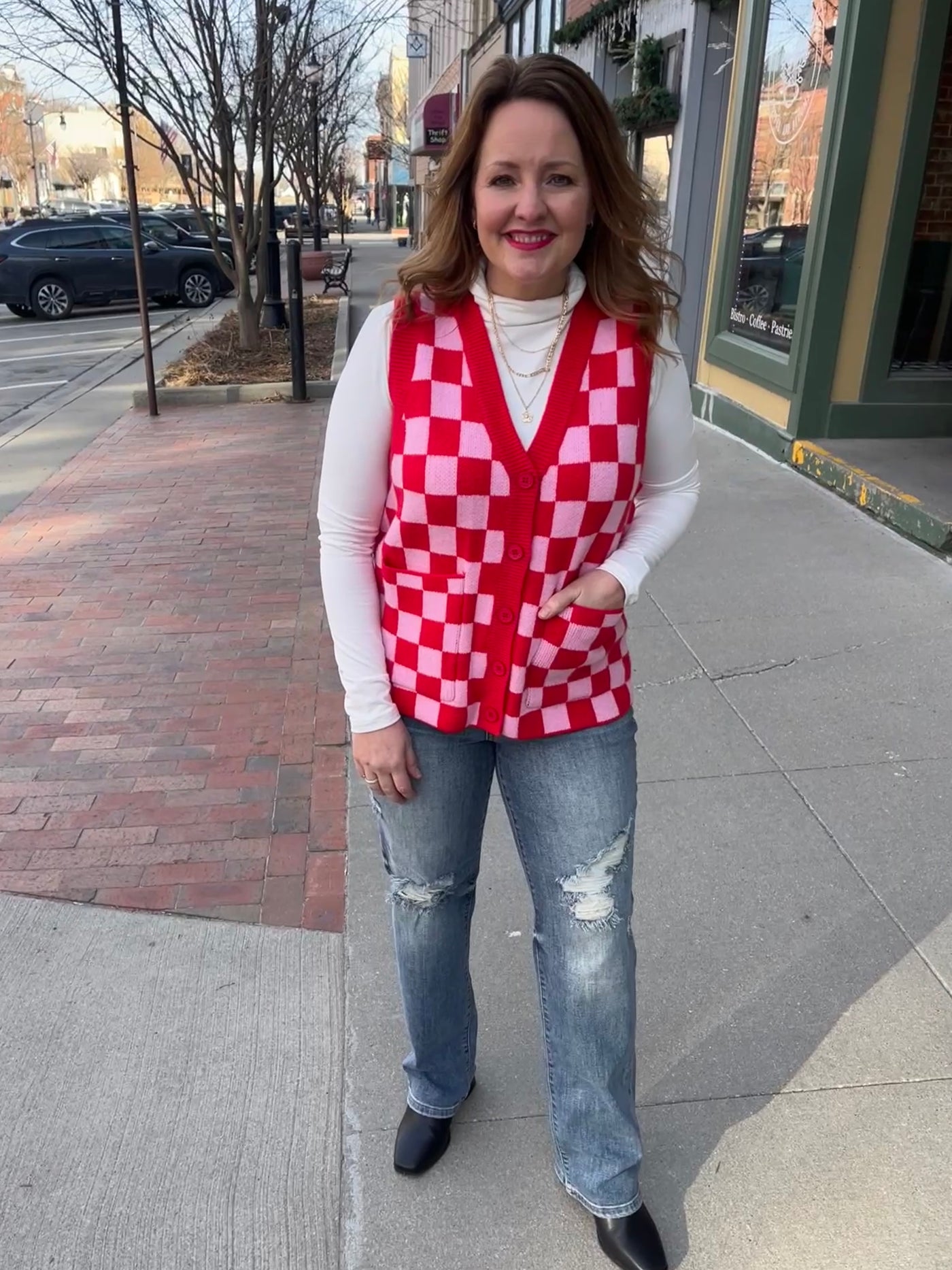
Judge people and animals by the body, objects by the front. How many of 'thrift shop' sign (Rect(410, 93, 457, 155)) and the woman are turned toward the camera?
2

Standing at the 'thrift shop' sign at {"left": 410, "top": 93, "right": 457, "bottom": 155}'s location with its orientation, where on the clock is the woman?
The woman is roughly at 12 o'clock from the 'thrift shop' sign.

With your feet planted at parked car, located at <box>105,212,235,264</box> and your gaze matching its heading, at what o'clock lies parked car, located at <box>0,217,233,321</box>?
parked car, located at <box>0,217,233,321</box> is roughly at 4 o'clock from parked car, located at <box>105,212,235,264</box>.

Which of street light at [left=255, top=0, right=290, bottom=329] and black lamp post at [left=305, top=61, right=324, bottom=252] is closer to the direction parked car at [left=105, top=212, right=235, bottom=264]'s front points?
the black lamp post

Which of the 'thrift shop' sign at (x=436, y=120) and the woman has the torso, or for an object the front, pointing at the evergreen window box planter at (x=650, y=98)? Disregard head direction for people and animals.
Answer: the 'thrift shop' sign

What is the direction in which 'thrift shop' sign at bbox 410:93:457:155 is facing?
toward the camera

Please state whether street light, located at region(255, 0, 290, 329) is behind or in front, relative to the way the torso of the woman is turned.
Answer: behind

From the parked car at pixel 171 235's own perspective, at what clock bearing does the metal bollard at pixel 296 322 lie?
The metal bollard is roughly at 3 o'clock from the parked car.

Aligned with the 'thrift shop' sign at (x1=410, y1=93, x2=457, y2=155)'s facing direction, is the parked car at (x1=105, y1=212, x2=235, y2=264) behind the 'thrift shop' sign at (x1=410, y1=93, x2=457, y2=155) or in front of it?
in front

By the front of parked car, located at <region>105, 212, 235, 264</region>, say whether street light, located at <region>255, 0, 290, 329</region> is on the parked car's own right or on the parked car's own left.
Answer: on the parked car's own right

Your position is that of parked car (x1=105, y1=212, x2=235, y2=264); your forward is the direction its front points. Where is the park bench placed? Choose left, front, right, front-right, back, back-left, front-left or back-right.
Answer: front-right

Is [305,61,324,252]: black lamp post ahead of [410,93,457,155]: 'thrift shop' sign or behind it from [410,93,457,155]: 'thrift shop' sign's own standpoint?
ahead

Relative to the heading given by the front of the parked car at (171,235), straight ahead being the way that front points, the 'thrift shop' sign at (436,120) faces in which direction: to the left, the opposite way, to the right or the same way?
to the right

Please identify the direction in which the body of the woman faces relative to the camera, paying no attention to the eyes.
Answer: toward the camera

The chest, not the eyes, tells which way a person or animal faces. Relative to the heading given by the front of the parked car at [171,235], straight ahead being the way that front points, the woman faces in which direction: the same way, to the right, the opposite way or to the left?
to the right

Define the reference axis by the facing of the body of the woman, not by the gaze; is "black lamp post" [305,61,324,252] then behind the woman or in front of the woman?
behind

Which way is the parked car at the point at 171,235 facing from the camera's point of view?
to the viewer's right
